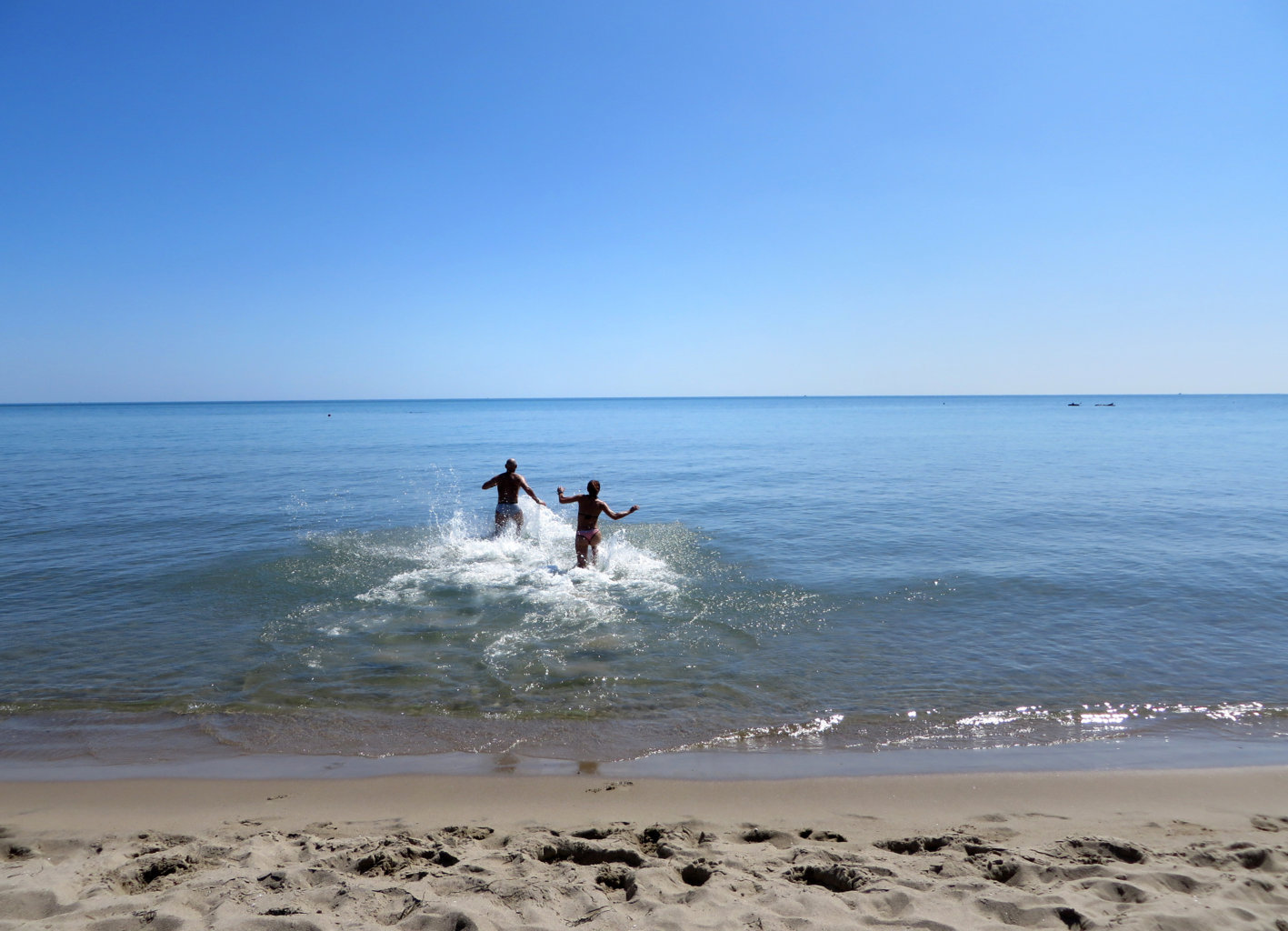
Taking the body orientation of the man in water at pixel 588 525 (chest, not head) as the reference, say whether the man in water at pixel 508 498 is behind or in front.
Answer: in front

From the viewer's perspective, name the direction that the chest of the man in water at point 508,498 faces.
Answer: away from the camera

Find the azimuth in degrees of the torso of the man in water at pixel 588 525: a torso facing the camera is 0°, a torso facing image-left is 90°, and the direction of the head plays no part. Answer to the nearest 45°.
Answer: approximately 180°

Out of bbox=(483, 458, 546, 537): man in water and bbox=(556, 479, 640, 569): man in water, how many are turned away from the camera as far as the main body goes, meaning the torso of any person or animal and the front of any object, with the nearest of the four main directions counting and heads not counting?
2

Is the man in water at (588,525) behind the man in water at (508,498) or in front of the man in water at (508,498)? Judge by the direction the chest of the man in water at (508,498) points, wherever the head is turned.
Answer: behind

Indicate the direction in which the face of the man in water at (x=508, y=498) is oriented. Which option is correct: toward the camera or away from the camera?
away from the camera
